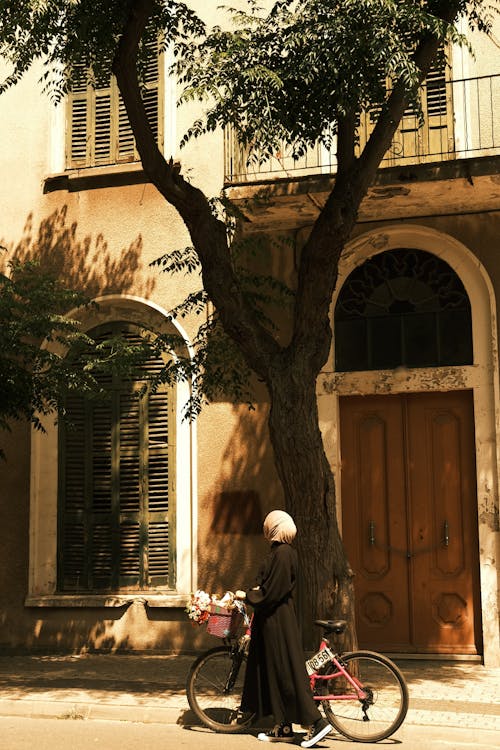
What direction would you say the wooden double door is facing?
toward the camera

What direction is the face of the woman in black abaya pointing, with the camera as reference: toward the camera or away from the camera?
away from the camera

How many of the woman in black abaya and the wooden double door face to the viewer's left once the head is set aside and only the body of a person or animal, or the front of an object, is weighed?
1

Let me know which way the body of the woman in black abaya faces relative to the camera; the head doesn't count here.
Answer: to the viewer's left

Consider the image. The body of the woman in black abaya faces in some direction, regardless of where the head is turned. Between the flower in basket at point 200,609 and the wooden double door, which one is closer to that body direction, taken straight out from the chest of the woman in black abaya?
the flower in basket

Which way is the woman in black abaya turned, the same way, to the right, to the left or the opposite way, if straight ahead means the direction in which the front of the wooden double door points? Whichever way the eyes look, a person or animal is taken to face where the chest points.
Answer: to the right

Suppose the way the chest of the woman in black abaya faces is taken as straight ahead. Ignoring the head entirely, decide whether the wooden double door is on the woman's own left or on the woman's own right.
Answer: on the woman's own right

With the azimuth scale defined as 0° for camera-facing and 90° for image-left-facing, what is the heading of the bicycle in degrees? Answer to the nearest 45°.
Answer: approximately 90°

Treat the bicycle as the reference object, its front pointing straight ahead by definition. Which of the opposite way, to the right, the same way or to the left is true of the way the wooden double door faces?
to the left

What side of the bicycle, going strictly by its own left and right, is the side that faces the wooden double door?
right

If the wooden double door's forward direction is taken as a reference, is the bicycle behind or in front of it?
in front

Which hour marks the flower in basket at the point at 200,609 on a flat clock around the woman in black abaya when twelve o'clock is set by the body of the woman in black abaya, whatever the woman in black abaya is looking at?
The flower in basket is roughly at 1 o'clock from the woman in black abaya.
